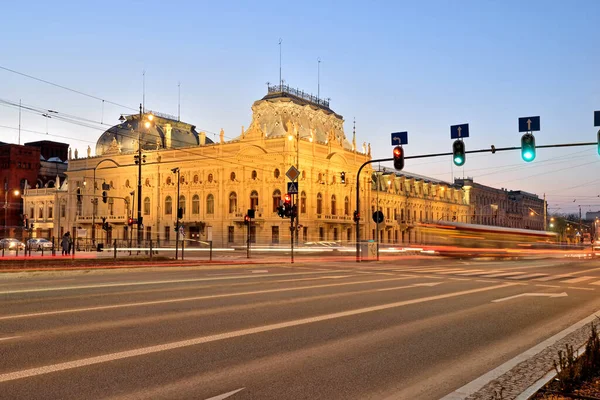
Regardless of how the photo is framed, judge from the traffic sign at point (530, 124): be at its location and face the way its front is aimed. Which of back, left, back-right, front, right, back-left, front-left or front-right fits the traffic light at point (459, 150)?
right

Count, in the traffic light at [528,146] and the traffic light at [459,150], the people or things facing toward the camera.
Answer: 2

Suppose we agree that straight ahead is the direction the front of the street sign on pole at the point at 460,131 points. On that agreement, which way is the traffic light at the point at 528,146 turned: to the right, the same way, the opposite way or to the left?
the same way

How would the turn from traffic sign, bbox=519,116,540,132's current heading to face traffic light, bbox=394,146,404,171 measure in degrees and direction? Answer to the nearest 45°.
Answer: approximately 90° to its right

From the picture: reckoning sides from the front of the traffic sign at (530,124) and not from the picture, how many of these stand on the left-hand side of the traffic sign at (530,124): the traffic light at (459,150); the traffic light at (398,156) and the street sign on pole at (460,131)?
0

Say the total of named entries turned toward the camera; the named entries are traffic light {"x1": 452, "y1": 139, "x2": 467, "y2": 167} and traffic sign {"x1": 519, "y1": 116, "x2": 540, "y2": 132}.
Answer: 2

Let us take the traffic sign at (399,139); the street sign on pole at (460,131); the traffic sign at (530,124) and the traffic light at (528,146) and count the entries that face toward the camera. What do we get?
4

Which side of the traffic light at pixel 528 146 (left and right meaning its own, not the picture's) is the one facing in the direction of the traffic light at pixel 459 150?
right

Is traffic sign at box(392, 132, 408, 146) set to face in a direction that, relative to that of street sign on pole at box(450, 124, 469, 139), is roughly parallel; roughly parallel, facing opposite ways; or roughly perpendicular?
roughly parallel

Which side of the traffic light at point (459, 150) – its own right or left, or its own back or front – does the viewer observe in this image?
front

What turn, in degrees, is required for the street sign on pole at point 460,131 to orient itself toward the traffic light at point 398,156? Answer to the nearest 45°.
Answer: approximately 135° to its right

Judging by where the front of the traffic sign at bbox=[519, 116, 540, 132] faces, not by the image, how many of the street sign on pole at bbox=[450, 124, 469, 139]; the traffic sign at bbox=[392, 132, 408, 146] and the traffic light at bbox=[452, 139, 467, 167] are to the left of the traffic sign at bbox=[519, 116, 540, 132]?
0

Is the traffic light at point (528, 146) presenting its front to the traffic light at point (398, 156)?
no

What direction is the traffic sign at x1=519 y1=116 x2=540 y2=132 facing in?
toward the camera

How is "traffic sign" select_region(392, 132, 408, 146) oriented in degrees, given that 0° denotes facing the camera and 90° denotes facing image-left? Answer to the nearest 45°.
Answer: approximately 0°

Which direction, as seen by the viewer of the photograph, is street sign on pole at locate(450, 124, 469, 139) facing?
facing the viewer

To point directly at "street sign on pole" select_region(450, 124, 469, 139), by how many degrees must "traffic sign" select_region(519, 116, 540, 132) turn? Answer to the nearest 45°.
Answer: approximately 90° to its right

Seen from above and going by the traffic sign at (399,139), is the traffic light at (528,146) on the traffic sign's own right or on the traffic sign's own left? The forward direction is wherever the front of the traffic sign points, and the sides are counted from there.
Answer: on the traffic sign's own left
